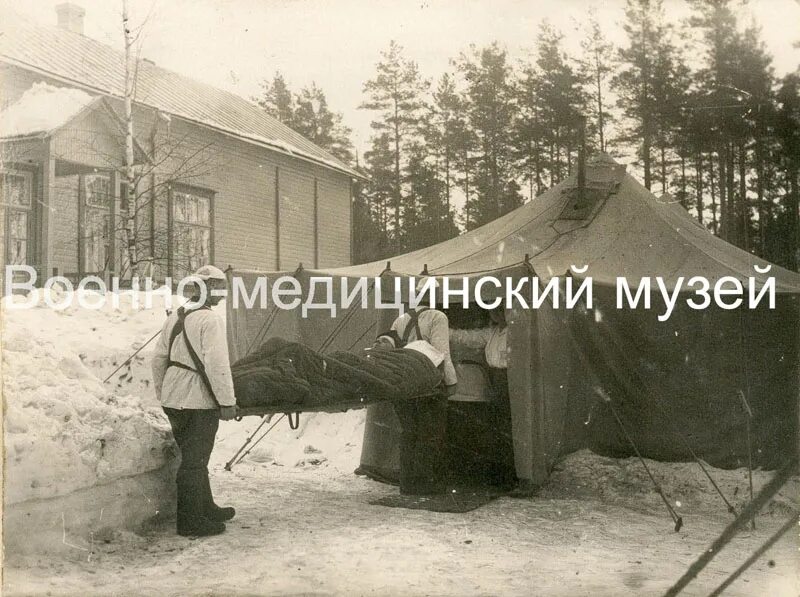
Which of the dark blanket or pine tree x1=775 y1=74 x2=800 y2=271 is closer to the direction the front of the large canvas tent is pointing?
the dark blanket

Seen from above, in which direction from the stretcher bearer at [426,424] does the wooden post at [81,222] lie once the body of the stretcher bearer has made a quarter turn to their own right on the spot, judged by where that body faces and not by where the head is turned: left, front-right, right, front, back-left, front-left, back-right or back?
back

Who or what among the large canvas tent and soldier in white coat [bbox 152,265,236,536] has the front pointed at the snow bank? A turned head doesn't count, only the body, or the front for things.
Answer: the large canvas tent

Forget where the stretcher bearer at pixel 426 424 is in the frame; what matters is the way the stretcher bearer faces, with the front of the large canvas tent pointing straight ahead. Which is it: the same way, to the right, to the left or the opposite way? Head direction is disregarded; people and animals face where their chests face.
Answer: the opposite way

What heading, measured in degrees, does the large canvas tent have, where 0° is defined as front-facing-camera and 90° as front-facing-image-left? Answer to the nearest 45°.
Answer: approximately 45°

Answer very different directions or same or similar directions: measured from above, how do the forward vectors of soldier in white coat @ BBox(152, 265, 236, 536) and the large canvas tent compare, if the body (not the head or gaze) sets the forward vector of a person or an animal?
very different directions

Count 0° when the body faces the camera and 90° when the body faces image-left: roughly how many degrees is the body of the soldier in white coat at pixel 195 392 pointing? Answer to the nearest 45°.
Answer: approximately 225°

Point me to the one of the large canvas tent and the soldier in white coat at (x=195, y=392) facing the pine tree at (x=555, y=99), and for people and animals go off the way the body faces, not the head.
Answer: the soldier in white coat

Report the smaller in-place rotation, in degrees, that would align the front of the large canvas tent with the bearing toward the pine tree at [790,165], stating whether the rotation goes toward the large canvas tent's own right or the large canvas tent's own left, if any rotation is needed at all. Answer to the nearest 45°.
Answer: approximately 180°

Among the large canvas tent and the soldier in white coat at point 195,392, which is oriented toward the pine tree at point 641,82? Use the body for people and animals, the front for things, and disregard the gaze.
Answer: the soldier in white coat
